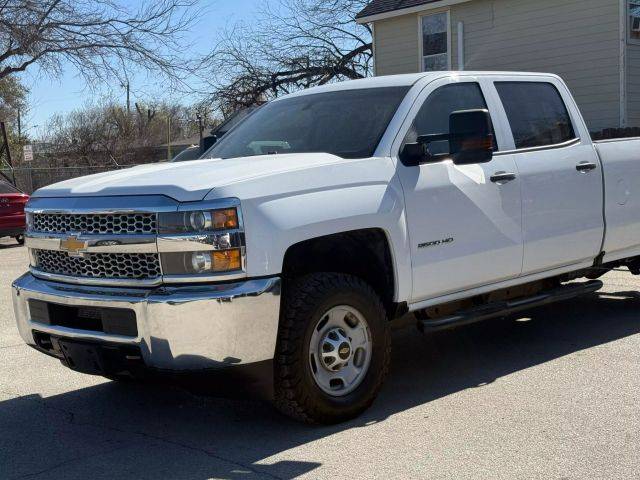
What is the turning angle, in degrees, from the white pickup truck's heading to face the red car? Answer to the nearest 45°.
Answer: approximately 90° to its right

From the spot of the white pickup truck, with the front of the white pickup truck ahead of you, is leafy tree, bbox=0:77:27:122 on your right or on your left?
on your right

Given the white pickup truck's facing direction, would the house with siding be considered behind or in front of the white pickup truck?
behind

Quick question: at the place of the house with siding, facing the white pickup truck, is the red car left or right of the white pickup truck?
right

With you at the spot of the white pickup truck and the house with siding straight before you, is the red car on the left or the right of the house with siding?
left

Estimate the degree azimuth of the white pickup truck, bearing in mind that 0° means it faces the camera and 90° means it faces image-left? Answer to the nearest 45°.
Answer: approximately 45°
